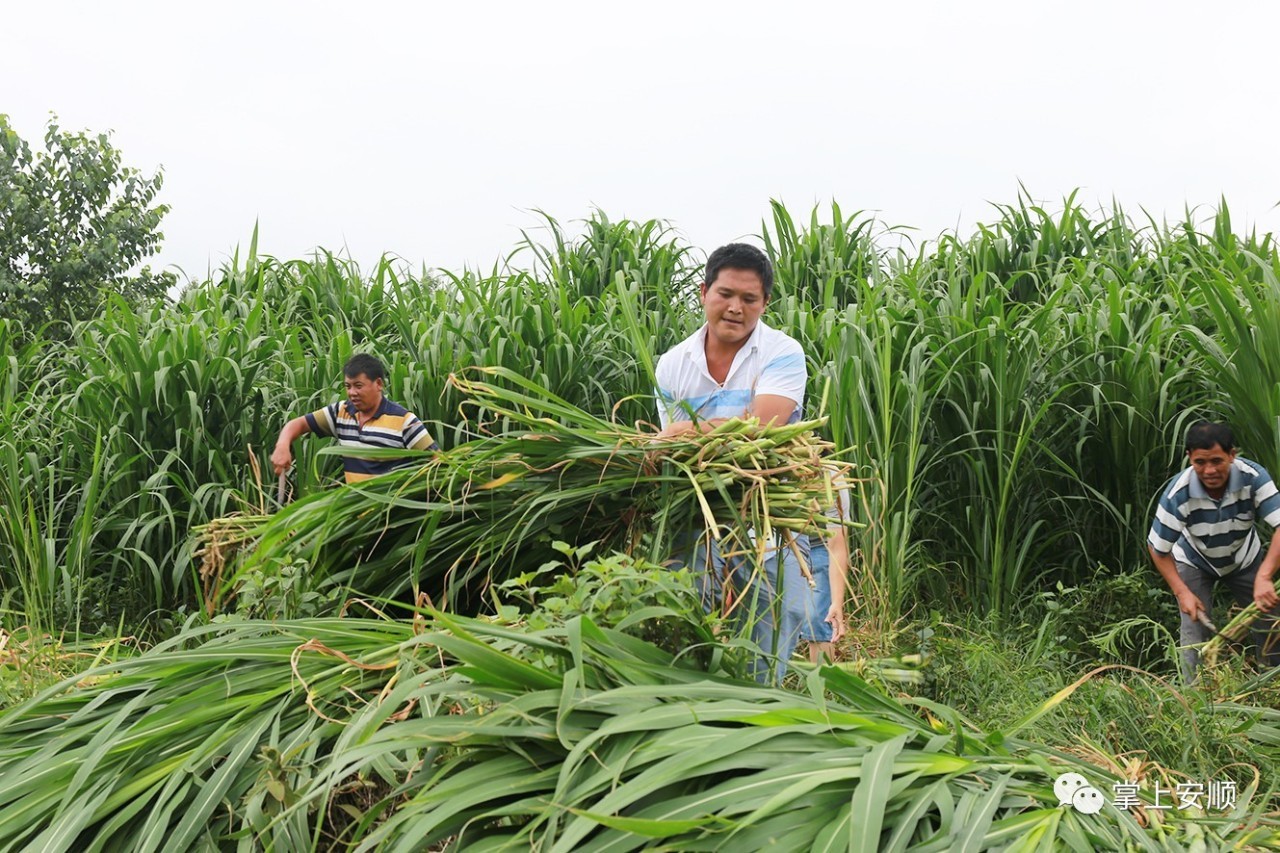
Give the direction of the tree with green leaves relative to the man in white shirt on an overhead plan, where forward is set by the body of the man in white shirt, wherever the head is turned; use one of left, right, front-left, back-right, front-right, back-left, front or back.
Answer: back-right

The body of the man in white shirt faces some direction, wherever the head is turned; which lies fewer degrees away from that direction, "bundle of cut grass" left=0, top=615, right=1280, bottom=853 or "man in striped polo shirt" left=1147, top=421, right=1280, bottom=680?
the bundle of cut grass

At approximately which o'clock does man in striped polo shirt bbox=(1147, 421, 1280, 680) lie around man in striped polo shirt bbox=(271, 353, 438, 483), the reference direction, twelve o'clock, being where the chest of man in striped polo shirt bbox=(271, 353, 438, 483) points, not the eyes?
man in striped polo shirt bbox=(1147, 421, 1280, 680) is roughly at 8 o'clock from man in striped polo shirt bbox=(271, 353, 438, 483).

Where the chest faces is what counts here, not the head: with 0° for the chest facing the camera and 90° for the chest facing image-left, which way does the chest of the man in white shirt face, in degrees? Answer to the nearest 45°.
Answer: approximately 0°

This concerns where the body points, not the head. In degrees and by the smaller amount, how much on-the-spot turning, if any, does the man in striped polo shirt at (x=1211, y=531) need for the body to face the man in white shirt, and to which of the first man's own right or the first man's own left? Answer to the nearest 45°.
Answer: approximately 45° to the first man's own right

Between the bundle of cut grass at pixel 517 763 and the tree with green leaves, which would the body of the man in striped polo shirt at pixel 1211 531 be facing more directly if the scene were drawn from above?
the bundle of cut grass

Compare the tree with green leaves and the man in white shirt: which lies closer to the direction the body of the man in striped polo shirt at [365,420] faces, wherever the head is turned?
the man in white shirt

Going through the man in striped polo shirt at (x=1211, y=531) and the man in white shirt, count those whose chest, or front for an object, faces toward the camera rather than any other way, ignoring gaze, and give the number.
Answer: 2

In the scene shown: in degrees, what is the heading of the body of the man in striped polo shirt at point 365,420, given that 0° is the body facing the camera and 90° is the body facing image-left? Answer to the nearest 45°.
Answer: approximately 45°

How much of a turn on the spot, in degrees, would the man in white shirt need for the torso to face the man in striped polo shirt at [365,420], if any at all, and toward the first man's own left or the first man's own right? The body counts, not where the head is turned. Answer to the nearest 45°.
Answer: approximately 135° to the first man's own right
